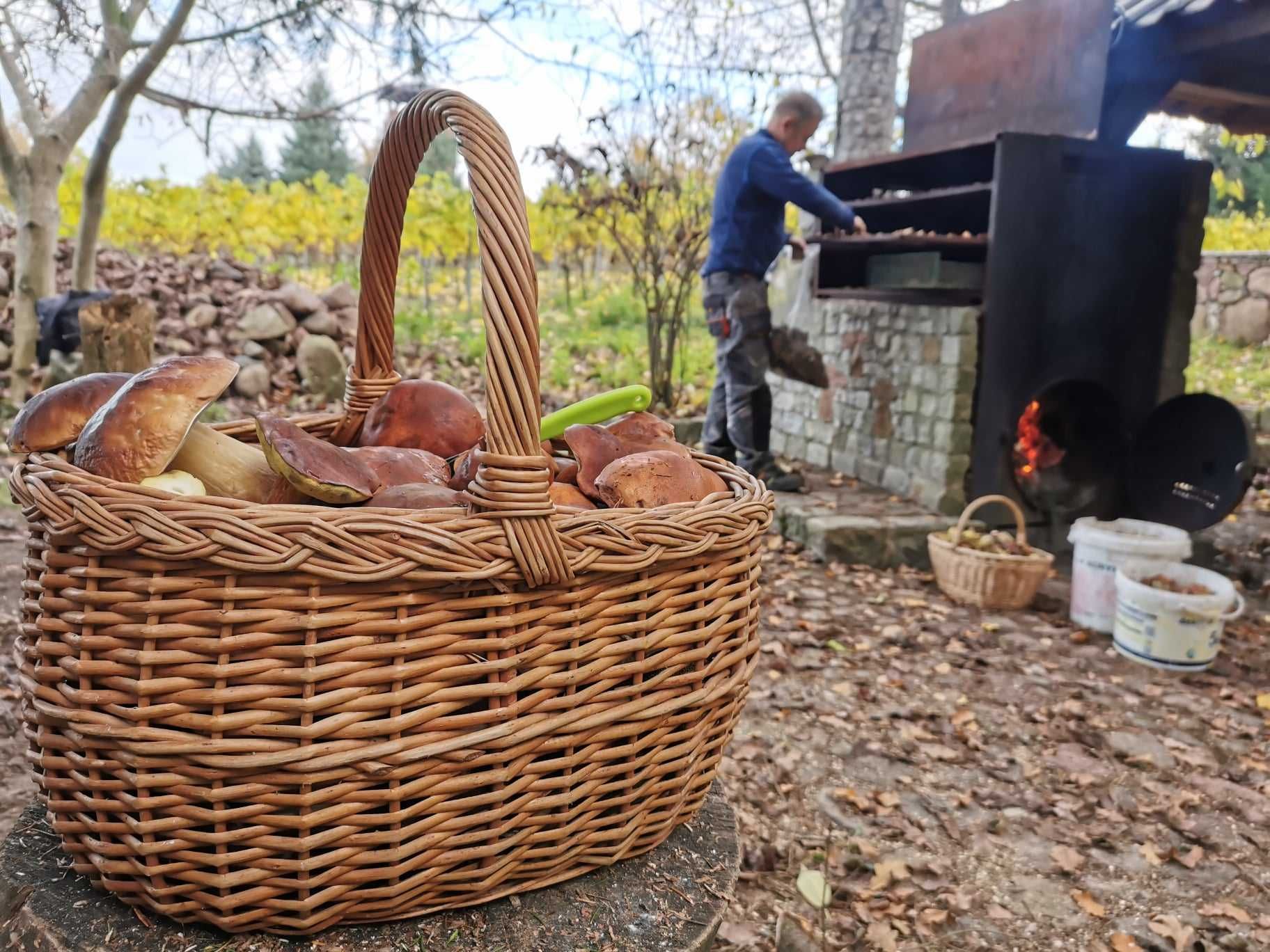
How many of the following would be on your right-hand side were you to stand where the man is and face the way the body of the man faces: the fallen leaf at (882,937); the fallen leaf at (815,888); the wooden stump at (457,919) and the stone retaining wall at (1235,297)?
3

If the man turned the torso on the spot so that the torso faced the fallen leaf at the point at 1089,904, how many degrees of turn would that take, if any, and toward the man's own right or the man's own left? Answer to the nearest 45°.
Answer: approximately 90° to the man's own right

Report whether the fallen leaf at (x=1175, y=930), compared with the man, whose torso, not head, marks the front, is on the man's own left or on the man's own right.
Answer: on the man's own right

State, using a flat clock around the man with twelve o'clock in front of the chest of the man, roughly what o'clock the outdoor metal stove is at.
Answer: The outdoor metal stove is roughly at 12 o'clock from the man.

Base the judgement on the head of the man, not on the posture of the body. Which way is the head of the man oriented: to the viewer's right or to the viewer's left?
to the viewer's right

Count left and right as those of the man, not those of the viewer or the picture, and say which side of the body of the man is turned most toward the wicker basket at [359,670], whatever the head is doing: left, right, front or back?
right

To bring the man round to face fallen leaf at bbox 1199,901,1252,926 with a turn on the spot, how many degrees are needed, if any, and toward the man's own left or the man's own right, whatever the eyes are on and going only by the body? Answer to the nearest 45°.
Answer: approximately 90° to the man's own right

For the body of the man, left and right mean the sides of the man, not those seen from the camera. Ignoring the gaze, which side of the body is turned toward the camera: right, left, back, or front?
right

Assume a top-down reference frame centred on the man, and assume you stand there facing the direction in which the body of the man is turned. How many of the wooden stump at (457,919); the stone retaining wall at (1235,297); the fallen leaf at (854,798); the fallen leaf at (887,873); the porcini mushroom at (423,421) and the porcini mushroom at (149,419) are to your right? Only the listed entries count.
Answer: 5

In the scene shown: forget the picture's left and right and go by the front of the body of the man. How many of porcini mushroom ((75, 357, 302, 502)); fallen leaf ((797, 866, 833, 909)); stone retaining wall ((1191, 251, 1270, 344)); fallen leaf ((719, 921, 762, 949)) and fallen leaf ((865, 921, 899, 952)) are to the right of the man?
4

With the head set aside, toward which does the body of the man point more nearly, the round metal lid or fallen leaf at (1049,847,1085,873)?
the round metal lid

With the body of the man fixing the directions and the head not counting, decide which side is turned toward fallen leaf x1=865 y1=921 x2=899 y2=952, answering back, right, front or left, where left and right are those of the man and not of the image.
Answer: right

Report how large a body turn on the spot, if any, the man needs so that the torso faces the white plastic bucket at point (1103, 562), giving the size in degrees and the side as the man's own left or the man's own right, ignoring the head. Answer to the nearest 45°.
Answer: approximately 45° to the man's own right
